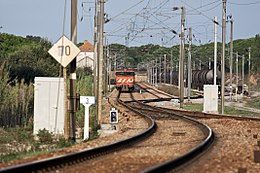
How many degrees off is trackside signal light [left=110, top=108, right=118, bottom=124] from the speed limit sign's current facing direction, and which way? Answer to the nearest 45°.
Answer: approximately 135° to its left

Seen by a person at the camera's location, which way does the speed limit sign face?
facing the viewer

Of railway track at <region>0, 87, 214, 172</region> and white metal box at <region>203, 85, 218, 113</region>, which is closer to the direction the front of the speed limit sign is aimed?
the railway track

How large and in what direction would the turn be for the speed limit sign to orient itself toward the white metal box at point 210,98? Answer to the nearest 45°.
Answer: approximately 135° to its left
